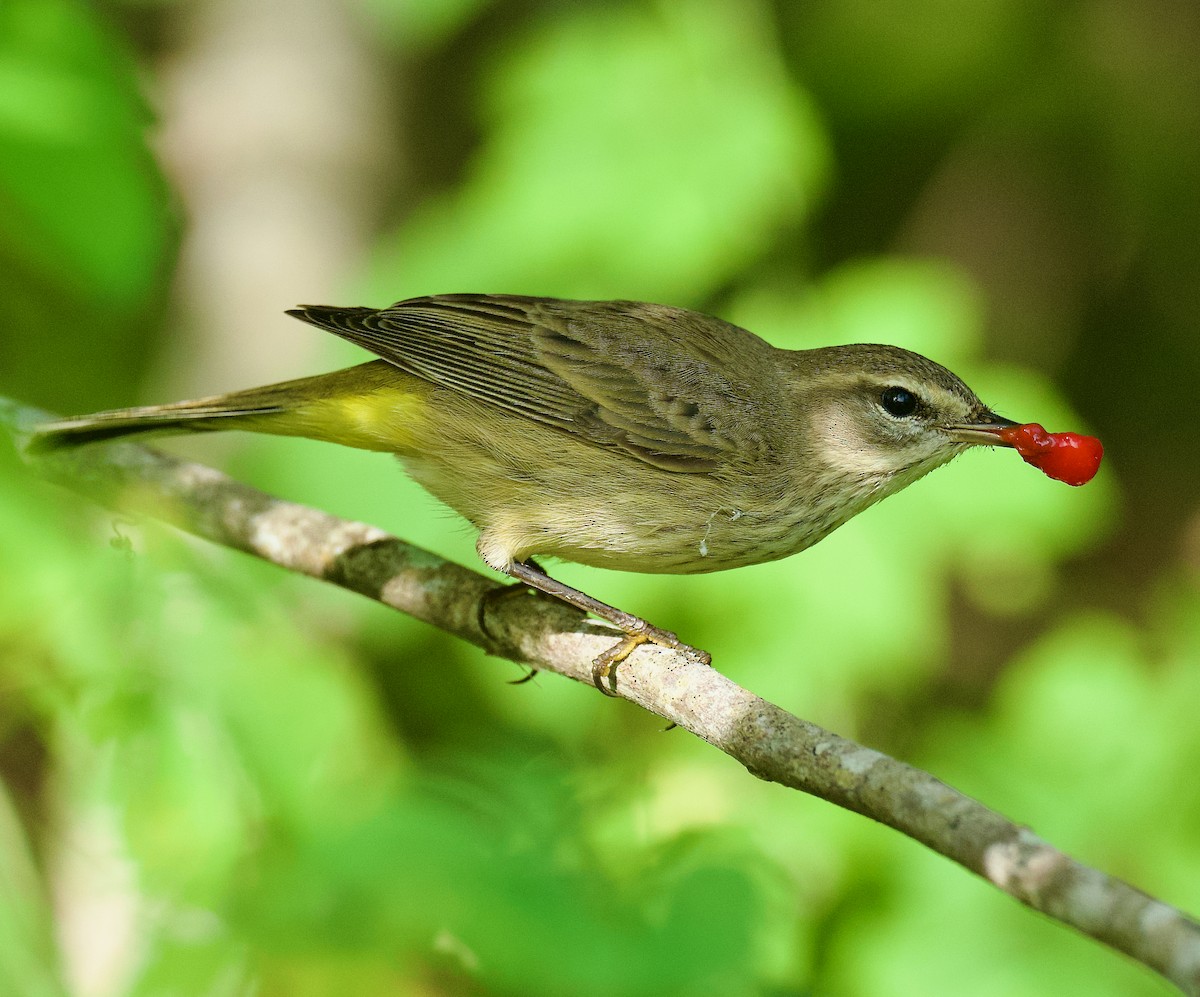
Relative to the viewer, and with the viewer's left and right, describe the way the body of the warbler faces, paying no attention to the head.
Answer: facing to the right of the viewer
